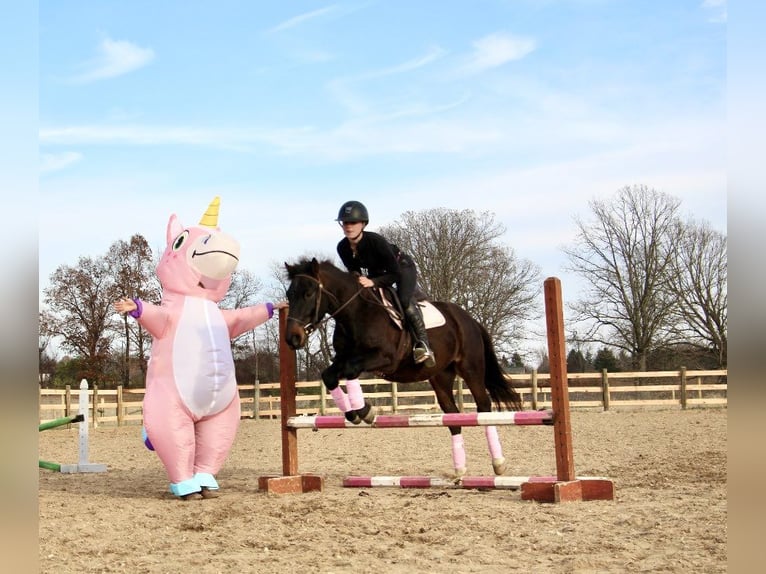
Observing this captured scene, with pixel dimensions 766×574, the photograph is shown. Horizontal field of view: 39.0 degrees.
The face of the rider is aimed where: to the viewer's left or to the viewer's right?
to the viewer's left

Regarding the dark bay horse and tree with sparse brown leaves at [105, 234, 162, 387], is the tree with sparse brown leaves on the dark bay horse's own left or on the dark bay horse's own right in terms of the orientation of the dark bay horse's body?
on the dark bay horse's own right

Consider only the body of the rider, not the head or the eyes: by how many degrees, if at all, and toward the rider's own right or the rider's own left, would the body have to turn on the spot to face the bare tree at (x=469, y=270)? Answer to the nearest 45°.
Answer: approximately 135° to the rider's own right

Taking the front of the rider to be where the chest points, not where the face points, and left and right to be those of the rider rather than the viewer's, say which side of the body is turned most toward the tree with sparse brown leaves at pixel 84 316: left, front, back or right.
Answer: right

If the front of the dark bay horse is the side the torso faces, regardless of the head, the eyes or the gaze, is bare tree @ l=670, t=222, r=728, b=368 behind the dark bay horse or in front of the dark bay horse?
behind

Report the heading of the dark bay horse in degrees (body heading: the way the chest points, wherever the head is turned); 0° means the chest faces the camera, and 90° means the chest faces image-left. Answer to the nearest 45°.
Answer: approximately 45°

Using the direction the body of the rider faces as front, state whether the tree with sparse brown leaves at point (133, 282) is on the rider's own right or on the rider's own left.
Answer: on the rider's own right

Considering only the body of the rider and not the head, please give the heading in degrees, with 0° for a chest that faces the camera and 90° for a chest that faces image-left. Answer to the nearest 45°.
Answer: approximately 45°
